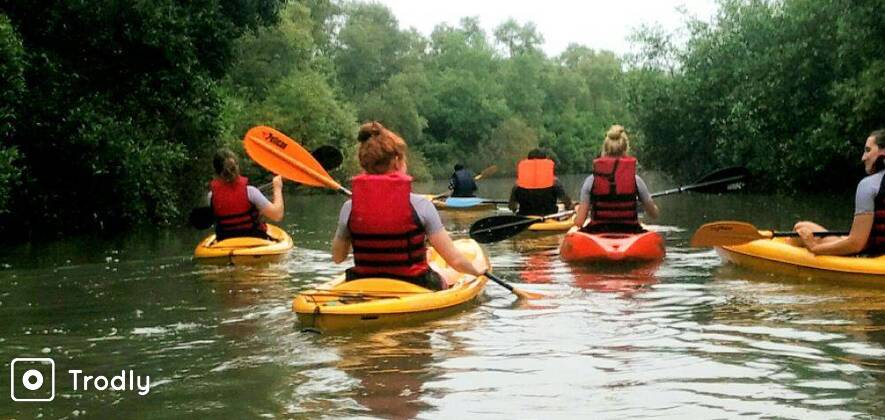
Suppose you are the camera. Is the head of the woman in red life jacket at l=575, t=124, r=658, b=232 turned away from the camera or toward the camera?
away from the camera

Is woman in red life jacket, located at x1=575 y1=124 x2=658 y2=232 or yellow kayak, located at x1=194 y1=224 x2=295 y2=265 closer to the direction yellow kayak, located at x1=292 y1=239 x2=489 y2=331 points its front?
the woman in red life jacket

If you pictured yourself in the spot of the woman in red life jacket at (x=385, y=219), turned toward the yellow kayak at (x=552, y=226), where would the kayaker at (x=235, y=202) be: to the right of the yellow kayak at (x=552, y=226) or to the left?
left

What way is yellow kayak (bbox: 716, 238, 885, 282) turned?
to the viewer's left

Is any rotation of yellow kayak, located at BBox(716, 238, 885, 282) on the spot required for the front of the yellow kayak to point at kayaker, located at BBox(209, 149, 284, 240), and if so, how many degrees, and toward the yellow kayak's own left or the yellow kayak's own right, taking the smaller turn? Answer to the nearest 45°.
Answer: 0° — it already faces them

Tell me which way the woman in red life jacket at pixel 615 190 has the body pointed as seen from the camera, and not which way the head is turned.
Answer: away from the camera

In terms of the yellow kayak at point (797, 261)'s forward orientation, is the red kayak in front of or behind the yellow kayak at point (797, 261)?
in front

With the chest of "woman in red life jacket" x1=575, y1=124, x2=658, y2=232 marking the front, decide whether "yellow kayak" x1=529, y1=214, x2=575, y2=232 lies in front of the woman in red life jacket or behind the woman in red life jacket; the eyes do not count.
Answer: in front

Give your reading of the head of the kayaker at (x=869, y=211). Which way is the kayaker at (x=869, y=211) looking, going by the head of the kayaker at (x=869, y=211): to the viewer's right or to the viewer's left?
to the viewer's left

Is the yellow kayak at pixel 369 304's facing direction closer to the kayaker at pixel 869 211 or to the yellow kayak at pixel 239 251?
the kayaker

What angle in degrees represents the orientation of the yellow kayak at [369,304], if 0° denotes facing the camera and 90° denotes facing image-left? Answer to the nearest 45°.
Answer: approximately 225°

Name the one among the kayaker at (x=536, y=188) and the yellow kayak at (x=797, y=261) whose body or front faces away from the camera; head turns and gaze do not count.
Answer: the kayaker

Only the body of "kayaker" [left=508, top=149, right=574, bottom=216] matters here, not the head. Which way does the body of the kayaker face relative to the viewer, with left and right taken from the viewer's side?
facing away from the viewer
